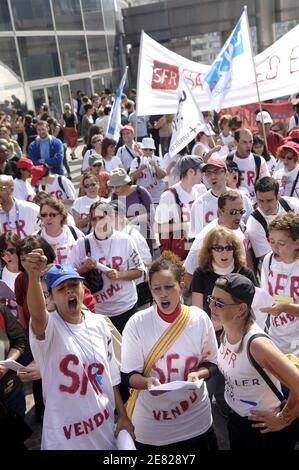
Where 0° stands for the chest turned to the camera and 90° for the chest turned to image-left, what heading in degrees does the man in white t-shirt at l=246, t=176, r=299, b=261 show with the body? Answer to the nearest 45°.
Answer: approximately 45°

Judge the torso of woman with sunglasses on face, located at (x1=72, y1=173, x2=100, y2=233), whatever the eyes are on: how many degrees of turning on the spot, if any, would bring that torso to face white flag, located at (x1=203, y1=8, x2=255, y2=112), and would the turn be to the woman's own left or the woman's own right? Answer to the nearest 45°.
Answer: approximately 135° to the woman's own left

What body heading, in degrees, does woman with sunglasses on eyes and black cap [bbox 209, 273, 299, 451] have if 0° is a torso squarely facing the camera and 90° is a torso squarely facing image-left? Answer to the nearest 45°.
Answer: approximately 45°

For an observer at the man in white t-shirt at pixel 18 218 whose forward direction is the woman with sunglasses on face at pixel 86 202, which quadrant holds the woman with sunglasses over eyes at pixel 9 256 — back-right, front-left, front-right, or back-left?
back-right

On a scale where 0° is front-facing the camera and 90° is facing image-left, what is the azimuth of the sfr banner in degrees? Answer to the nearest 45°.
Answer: approximately 0°
